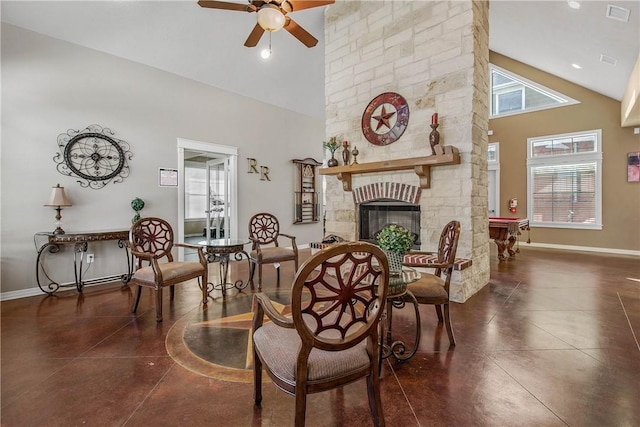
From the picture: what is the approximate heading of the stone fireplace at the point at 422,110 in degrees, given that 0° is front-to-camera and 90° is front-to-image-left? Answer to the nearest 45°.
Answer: approximately 45°

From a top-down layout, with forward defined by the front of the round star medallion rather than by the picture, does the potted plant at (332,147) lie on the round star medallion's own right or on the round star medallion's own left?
on the round star medallion's own right

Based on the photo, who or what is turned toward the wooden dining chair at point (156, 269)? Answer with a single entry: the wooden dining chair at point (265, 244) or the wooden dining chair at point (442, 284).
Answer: the wooden dining chair at point (442, 284)

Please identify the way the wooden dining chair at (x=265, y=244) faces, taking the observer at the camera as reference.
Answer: facing the viewer and to the right of the viewer

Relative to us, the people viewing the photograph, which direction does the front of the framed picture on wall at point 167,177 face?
facing the viewer

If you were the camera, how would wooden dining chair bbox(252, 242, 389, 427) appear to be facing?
facing away from the viewer and to the left of the viewer

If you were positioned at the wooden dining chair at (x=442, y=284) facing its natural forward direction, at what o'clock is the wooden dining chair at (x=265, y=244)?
the wooden dining chair at (x=265, y=244) is roughly at 1 o'clock from the wooden dining chair at (x=442, y=284).

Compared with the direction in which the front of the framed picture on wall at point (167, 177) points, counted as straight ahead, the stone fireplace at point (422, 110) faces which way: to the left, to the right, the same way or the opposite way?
to the right

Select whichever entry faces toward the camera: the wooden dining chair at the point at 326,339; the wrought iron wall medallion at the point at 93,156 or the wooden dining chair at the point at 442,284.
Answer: the wrought iron wall medallion

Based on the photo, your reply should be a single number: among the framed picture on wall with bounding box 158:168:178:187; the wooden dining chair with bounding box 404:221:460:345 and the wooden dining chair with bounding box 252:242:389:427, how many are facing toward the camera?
1

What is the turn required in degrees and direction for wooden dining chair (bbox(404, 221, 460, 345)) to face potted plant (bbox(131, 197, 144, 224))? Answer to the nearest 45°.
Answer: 0° — it already faces it
